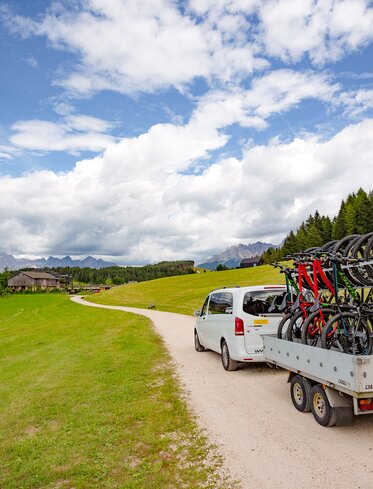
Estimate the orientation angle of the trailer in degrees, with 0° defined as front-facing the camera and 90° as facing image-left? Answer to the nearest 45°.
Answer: approximately 135°

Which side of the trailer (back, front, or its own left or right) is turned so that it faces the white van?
front

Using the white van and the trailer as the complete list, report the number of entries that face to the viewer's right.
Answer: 0

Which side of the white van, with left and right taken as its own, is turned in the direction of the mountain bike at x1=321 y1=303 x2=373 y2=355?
back

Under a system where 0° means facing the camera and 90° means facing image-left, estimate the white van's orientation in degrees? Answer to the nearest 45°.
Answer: approximately 135°

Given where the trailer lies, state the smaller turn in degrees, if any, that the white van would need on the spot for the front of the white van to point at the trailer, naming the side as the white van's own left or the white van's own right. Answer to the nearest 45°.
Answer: approximately 135° to the white van's own left
